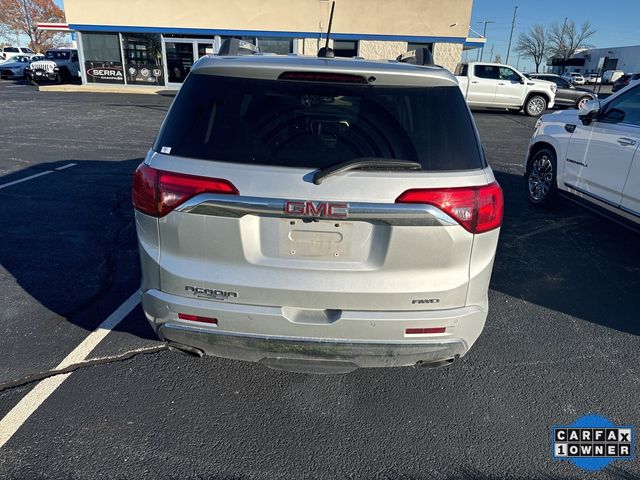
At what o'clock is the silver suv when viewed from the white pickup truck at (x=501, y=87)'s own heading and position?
The silver suv is roughly at 3 o'clock from the white pickup truck.

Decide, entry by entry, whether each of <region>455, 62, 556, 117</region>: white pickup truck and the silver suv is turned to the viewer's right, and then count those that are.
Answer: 1

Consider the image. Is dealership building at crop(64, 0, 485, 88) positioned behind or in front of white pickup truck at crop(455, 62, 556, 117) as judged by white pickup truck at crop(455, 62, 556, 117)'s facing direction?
behind

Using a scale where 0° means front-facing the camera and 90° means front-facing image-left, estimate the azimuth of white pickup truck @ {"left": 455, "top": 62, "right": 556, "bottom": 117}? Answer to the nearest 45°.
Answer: approximately 270°

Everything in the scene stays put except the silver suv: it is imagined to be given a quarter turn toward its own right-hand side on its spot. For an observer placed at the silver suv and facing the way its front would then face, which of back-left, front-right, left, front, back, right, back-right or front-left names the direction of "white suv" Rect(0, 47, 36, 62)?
back-left

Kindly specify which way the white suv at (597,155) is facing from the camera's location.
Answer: facing away from the viewer and to the left of the viewer

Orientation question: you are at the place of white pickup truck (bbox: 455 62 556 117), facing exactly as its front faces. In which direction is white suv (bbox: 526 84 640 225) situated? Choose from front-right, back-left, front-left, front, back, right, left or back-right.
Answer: right

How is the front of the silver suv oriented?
away from the camera

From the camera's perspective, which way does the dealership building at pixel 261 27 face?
toward the camera

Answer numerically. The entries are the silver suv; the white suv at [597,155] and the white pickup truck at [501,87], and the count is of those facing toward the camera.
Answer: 0

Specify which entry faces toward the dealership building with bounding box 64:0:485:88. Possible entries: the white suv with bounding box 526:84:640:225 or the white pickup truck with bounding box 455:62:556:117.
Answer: the white suv

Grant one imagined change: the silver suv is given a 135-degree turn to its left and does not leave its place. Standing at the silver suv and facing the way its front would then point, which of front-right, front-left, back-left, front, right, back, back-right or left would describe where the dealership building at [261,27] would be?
back-right

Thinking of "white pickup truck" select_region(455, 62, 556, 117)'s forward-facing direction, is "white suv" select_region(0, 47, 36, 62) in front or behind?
behind

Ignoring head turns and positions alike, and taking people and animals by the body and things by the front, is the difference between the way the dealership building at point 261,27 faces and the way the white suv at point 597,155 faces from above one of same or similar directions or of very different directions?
very different directions

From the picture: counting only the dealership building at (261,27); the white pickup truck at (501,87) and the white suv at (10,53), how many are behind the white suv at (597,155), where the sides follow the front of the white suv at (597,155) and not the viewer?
0

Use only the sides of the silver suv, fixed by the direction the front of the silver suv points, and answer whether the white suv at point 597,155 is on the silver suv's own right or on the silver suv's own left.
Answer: on the silver suv's own right

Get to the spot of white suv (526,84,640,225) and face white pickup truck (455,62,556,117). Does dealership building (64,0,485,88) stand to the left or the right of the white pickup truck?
left
